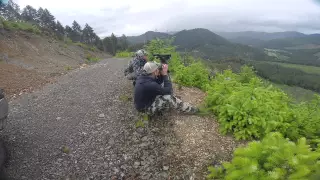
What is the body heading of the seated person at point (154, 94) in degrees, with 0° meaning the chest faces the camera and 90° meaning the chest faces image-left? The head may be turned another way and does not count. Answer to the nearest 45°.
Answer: approximately 270°

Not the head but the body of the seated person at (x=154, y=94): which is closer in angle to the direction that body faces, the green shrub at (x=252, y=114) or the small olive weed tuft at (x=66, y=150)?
the green shrub

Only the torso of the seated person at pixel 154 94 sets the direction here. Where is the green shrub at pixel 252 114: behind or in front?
in front

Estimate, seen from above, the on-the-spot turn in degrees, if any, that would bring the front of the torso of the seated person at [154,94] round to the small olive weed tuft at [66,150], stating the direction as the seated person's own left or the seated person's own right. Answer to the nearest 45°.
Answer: approximately 135° to the seated person's own right

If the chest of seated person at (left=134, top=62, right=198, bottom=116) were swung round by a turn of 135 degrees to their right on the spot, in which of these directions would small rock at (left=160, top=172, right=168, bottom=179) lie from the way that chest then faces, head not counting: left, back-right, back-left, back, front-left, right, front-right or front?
front-left
